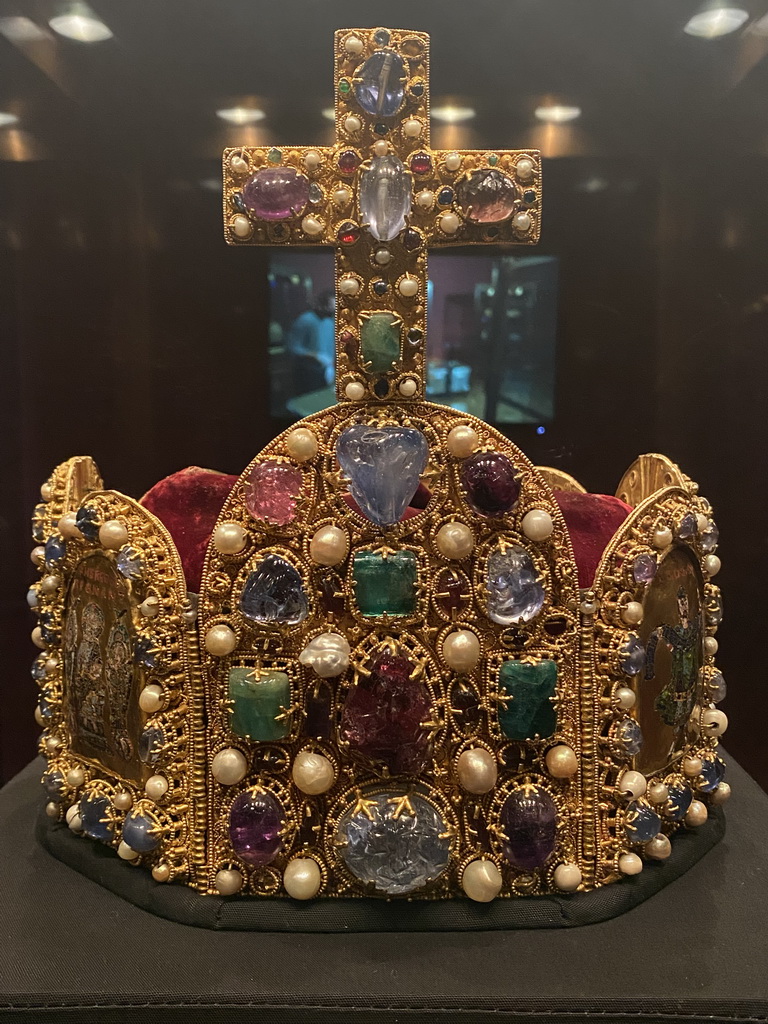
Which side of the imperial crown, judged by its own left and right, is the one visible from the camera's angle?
front
